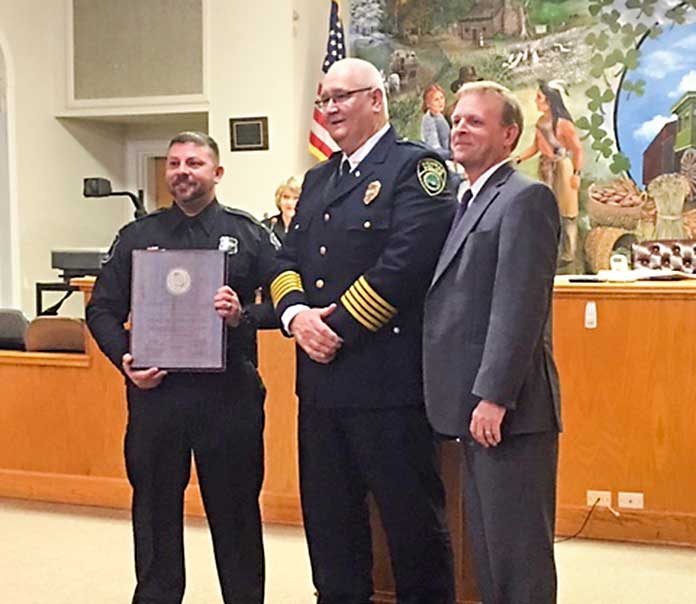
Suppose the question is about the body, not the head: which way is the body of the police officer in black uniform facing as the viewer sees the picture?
toward the camera

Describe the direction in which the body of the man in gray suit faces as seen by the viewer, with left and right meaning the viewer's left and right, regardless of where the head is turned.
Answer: facing the viewer and to the left of the viewer

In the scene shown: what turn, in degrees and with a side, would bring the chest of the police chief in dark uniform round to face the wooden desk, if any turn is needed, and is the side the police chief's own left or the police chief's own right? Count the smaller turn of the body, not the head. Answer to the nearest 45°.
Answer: approximately 180°

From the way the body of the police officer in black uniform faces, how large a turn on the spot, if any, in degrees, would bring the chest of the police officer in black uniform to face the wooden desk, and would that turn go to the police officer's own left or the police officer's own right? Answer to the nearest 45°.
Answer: approximately 135° to the police officer's own left

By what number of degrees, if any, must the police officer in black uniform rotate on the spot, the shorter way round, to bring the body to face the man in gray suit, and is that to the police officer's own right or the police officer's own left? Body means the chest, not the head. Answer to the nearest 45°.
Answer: approximately 45° to the police officer's own left

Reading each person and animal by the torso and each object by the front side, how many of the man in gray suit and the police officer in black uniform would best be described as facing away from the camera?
0

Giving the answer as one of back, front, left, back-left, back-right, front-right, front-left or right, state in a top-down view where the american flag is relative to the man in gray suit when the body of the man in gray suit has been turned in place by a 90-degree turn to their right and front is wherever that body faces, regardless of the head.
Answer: front-right

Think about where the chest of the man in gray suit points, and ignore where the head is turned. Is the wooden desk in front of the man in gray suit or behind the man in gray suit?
behind

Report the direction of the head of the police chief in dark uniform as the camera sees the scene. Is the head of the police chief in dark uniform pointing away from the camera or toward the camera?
toward the camera

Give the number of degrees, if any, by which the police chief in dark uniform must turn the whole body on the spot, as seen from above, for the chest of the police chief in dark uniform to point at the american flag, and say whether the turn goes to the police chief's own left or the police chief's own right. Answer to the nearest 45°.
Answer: approximately 135° to the police chief's own right

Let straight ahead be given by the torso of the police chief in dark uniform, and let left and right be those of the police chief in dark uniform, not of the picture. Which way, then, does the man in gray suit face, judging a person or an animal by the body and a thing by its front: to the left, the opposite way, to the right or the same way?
the same way

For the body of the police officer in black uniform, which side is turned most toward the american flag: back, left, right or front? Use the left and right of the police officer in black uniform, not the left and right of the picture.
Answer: back

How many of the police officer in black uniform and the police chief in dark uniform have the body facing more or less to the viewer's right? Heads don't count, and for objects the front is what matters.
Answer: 0
